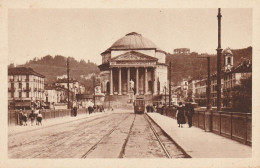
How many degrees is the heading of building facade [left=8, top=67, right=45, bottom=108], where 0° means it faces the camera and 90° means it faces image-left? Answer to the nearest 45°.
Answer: approximately 0°

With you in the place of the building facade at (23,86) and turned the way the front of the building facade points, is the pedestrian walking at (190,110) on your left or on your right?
on your left

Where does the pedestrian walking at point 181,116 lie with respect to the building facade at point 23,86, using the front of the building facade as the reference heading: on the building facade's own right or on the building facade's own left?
on the building facade's own left
